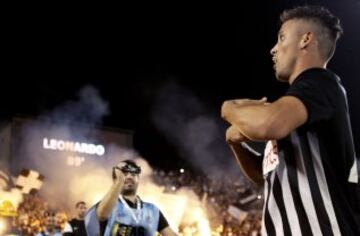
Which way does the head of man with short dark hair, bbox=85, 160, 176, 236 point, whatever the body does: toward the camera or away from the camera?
toward the camera

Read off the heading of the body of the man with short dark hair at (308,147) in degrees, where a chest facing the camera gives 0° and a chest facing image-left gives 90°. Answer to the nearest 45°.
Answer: approximately 90°

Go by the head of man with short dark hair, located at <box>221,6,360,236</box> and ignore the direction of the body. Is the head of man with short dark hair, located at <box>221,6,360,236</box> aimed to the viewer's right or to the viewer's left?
to the viewer's left

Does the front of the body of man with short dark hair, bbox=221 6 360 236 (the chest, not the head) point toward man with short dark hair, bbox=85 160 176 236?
no
